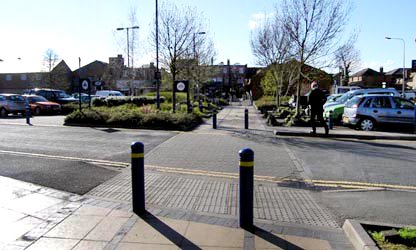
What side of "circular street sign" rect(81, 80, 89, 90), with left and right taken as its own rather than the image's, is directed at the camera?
front

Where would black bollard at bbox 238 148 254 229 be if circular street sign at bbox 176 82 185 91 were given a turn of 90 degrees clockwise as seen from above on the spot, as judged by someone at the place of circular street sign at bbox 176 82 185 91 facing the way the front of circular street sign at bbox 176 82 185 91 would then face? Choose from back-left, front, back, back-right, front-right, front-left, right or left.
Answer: left

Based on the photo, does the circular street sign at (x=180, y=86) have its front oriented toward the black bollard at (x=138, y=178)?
yes

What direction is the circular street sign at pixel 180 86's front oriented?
toward the camera

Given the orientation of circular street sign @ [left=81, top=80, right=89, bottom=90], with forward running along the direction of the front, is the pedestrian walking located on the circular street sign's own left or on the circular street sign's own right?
on the circular street sign's own left

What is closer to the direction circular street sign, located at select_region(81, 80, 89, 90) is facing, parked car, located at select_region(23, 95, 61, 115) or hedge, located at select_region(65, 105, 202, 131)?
the hedge

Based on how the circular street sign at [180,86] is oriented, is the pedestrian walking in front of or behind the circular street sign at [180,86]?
in front

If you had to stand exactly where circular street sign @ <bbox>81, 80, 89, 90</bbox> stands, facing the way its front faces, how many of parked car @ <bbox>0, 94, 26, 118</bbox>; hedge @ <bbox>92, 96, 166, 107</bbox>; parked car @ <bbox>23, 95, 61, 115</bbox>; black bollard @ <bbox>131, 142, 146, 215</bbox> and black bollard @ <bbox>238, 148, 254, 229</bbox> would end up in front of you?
2

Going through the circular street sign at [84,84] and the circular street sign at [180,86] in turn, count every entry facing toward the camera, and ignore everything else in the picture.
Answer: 2

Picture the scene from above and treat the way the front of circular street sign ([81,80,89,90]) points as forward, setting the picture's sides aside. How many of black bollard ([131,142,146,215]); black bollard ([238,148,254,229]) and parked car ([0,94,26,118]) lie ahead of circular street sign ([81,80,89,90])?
2

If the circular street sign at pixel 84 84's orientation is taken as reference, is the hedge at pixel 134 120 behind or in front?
in front
